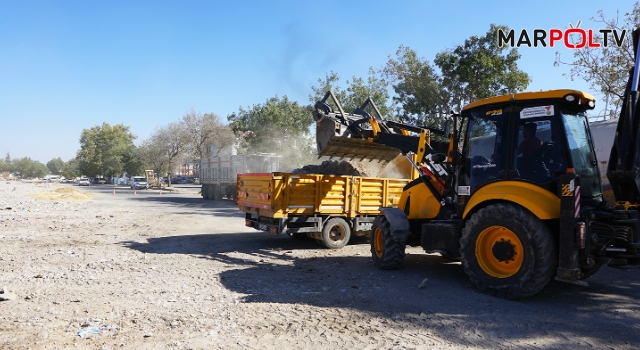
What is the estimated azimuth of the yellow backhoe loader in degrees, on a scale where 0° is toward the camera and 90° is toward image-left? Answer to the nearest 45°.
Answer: approximately 135°

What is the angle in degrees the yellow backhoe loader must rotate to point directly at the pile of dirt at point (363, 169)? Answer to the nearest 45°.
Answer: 0° — it already faces it

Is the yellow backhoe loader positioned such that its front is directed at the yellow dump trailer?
yes

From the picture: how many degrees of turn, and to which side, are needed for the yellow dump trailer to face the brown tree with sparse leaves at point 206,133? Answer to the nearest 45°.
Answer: approximately 45° to its left

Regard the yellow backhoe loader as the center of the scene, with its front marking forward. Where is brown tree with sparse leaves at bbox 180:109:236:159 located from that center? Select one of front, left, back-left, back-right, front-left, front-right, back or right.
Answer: front

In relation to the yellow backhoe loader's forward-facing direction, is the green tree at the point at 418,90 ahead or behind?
ahead

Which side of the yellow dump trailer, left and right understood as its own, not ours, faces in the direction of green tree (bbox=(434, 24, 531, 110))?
front

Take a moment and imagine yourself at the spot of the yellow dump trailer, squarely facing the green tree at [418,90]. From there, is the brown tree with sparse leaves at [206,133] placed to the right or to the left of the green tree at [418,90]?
left

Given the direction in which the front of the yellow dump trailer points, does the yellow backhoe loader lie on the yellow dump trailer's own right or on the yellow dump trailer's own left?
on the yellow dump trailer's own right

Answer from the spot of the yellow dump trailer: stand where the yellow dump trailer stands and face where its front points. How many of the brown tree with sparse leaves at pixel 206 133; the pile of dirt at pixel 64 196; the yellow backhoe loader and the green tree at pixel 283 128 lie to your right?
1

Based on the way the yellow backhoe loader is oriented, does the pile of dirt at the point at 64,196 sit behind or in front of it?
in front

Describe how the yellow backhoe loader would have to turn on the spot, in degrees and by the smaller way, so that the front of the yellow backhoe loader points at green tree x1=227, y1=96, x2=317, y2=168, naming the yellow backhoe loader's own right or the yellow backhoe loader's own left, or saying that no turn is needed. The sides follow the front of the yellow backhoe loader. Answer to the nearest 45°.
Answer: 0° — it already faces it

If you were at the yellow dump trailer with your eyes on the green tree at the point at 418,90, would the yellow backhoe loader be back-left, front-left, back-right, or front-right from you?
back-right

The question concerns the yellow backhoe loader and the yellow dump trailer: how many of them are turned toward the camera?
0

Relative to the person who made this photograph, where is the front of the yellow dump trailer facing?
facing away from the viewer and to the right of the viewer
